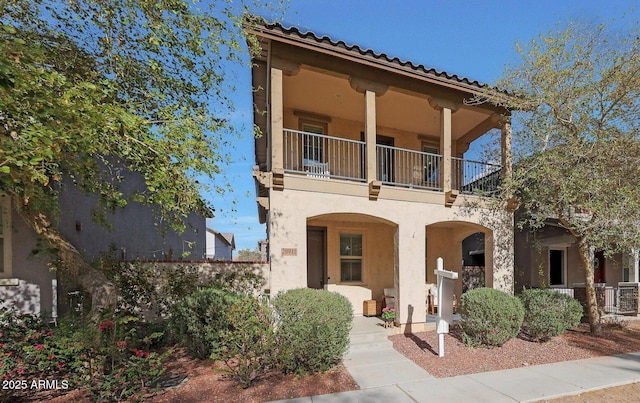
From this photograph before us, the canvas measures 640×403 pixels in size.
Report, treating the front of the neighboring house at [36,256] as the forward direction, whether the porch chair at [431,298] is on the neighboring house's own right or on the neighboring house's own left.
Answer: on the neighboring house's own left

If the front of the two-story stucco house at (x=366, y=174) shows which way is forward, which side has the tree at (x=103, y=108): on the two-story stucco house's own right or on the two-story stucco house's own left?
on the two-story stucco house's own right

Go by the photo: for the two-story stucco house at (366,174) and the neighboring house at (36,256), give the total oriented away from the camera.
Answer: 0

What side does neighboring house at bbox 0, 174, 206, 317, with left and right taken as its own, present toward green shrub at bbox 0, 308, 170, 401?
front

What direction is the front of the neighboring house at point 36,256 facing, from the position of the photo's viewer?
facing the viewer

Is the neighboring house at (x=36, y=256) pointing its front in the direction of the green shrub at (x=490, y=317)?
no

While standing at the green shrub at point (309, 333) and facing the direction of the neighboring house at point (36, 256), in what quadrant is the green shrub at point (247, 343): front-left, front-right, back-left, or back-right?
front-left

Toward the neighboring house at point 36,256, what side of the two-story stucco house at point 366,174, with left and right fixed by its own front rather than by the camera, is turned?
right

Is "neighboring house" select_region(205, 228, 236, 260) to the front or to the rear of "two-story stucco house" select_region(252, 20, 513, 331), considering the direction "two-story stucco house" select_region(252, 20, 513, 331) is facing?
to the rear

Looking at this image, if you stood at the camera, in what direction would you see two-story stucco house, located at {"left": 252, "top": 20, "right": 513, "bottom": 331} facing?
facing the viewer and to the right of the viewer

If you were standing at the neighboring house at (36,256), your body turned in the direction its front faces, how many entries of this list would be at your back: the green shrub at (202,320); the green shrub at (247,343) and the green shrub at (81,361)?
0

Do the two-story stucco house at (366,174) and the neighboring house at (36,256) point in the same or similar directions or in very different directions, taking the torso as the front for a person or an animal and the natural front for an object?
same or similar directions

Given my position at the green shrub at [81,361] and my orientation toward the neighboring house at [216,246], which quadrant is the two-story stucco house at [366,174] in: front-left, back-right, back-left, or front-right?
front-right
